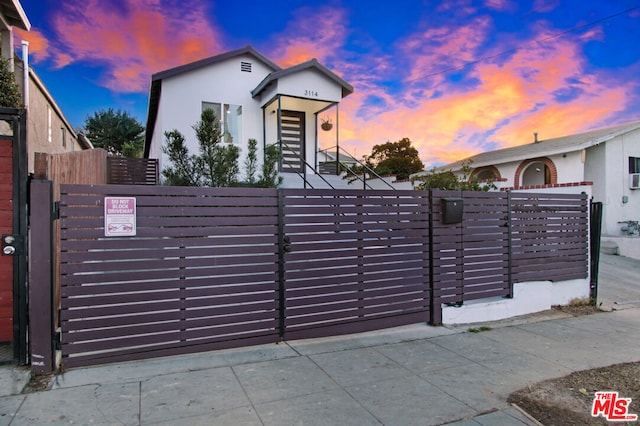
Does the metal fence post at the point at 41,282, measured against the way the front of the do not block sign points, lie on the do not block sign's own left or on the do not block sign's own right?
on the do not block sign's own right

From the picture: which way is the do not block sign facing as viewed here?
toward the camera

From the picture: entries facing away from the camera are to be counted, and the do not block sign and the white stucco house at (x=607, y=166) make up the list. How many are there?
0

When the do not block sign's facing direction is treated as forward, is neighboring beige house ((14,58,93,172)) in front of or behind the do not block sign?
behind

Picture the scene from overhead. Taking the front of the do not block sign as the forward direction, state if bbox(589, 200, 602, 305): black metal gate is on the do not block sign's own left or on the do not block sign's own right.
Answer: on the do not block sign's own left

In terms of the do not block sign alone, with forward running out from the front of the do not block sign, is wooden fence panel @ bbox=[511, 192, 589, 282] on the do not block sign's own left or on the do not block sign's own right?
on the do not block sign's own left

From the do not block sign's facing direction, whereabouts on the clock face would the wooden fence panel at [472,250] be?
The wooden fence panel is roughly at 9 o'clock from the do not block sign.

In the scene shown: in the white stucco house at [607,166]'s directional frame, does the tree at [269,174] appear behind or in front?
in front

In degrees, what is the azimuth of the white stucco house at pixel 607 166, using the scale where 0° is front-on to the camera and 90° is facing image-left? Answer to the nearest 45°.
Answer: approximately 45°

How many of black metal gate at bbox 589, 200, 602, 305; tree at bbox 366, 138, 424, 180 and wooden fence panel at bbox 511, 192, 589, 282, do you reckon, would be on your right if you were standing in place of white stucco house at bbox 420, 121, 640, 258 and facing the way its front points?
1
